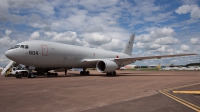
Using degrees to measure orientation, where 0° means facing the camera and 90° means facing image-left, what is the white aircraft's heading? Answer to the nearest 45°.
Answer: approximately 45°
